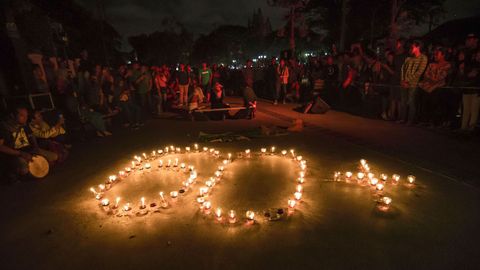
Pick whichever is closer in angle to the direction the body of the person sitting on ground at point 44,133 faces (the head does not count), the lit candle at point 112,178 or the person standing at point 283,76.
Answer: the lit candle

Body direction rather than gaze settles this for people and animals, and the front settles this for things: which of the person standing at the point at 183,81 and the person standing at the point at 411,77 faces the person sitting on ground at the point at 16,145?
the person standing at the point at 411,77

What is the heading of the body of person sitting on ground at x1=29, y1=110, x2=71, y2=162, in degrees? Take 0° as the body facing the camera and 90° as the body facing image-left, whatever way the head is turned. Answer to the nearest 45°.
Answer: approximately 315°

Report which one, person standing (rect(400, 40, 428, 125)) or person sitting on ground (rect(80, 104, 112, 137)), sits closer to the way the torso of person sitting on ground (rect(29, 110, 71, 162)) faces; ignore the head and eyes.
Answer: the person standing

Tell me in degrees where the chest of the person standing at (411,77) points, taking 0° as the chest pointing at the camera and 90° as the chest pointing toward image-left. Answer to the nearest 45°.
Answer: approximately 45°

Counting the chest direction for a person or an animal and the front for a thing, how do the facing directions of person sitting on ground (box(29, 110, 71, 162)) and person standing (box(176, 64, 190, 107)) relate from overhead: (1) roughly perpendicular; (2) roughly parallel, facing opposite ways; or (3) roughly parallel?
roughly perpendicular

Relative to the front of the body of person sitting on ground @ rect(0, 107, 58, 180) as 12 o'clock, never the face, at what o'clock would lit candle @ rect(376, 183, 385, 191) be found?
The lit candle is roughly at 12 o'clock from the person sitting on ground.

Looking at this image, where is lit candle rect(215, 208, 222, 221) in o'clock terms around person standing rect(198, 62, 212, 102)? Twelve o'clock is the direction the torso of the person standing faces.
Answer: The lit candle is roughly at 12 o'clock from the person standing.

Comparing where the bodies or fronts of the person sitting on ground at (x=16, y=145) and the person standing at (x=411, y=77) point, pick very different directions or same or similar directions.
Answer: very different directions
